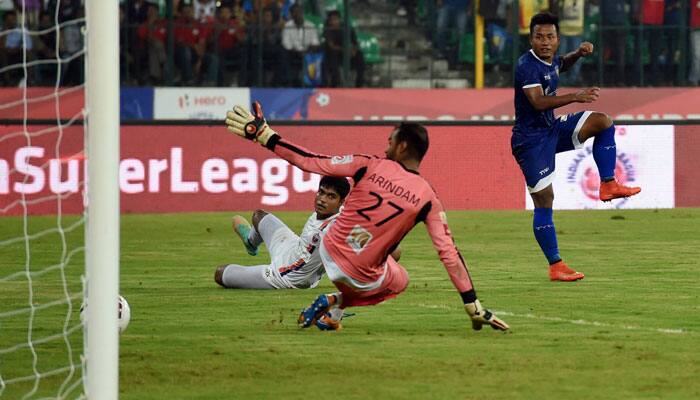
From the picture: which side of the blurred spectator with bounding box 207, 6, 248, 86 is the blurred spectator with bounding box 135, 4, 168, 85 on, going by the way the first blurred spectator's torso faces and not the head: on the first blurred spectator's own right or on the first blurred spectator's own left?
on the first blurred spectator's own right

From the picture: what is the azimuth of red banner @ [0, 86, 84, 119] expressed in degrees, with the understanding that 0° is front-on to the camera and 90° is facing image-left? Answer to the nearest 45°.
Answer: approximately 0°

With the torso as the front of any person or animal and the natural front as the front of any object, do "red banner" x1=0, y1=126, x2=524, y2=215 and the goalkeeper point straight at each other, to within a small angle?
yes

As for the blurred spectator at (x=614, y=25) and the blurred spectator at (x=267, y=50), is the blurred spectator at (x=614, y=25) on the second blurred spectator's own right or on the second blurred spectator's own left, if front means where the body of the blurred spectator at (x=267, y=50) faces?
on the second blurred spectator's own left

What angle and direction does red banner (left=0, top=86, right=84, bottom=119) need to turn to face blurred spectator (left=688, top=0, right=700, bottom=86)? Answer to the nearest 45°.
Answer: approximately 90° to its left

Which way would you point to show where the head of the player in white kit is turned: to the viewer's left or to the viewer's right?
to the viewer's left

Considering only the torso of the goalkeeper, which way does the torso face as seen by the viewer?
away from the camera

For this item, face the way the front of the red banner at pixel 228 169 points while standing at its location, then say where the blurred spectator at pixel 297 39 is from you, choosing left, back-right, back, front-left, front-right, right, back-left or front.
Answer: back

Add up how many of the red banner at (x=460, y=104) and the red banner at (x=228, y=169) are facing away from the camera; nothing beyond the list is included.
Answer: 0

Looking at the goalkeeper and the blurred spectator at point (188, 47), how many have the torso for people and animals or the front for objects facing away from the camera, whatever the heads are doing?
1
